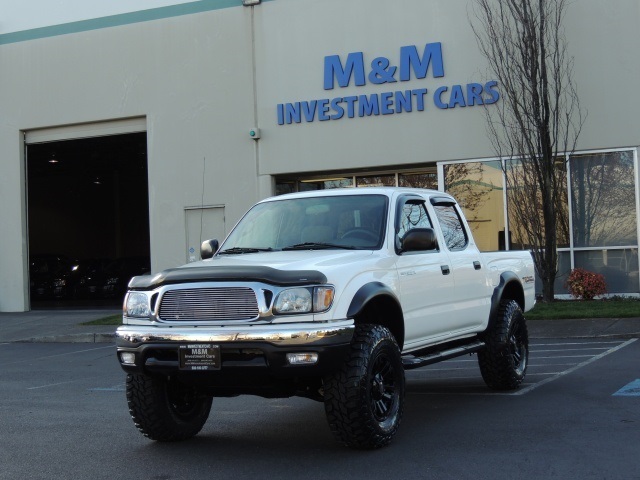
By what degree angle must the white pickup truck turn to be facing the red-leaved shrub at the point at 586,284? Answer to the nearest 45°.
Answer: approximately 180°

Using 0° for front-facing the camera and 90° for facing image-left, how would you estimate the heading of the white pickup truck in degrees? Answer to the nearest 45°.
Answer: approximately 45°

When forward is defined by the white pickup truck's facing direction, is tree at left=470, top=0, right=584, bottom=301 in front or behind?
behind
